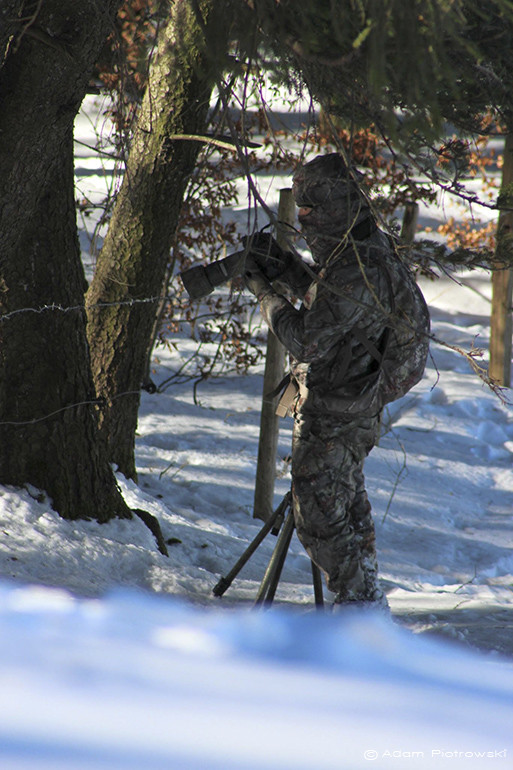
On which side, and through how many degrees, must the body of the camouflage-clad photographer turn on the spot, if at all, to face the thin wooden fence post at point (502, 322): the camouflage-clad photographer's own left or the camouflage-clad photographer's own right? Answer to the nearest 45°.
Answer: approximately 90° to the camouflage-clad photographer's own right

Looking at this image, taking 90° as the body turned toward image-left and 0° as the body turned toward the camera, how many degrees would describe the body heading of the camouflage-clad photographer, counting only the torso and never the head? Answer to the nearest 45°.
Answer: approximately 90°

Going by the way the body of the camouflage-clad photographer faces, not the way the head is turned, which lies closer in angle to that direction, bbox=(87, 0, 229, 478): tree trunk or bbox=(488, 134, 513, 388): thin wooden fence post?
the tree trunk

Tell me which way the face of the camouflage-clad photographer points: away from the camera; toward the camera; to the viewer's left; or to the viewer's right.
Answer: to the viewer's left

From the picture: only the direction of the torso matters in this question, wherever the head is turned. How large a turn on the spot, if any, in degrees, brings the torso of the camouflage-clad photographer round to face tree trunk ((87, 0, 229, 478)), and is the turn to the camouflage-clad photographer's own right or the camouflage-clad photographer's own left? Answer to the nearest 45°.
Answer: approximately 45° to the camouflage-clad photographer's own right
